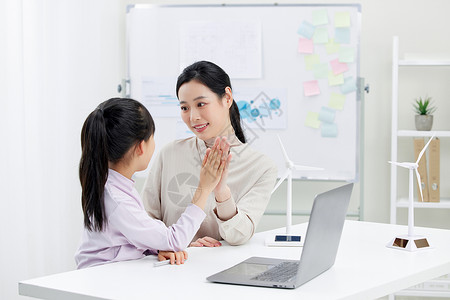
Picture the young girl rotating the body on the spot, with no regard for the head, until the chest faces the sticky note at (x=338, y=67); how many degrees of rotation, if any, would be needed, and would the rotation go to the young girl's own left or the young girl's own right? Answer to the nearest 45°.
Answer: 0° — they already face it

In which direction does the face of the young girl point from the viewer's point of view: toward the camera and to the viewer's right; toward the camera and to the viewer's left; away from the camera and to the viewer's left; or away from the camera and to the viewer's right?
away from the camera and to the viewer's right

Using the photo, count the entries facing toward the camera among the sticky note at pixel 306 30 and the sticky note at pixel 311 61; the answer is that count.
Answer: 2

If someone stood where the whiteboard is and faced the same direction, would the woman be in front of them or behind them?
in front

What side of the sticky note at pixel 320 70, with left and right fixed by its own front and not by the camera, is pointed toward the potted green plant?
left

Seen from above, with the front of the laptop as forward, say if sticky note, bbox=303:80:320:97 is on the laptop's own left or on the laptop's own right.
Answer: on the laptop's own right
